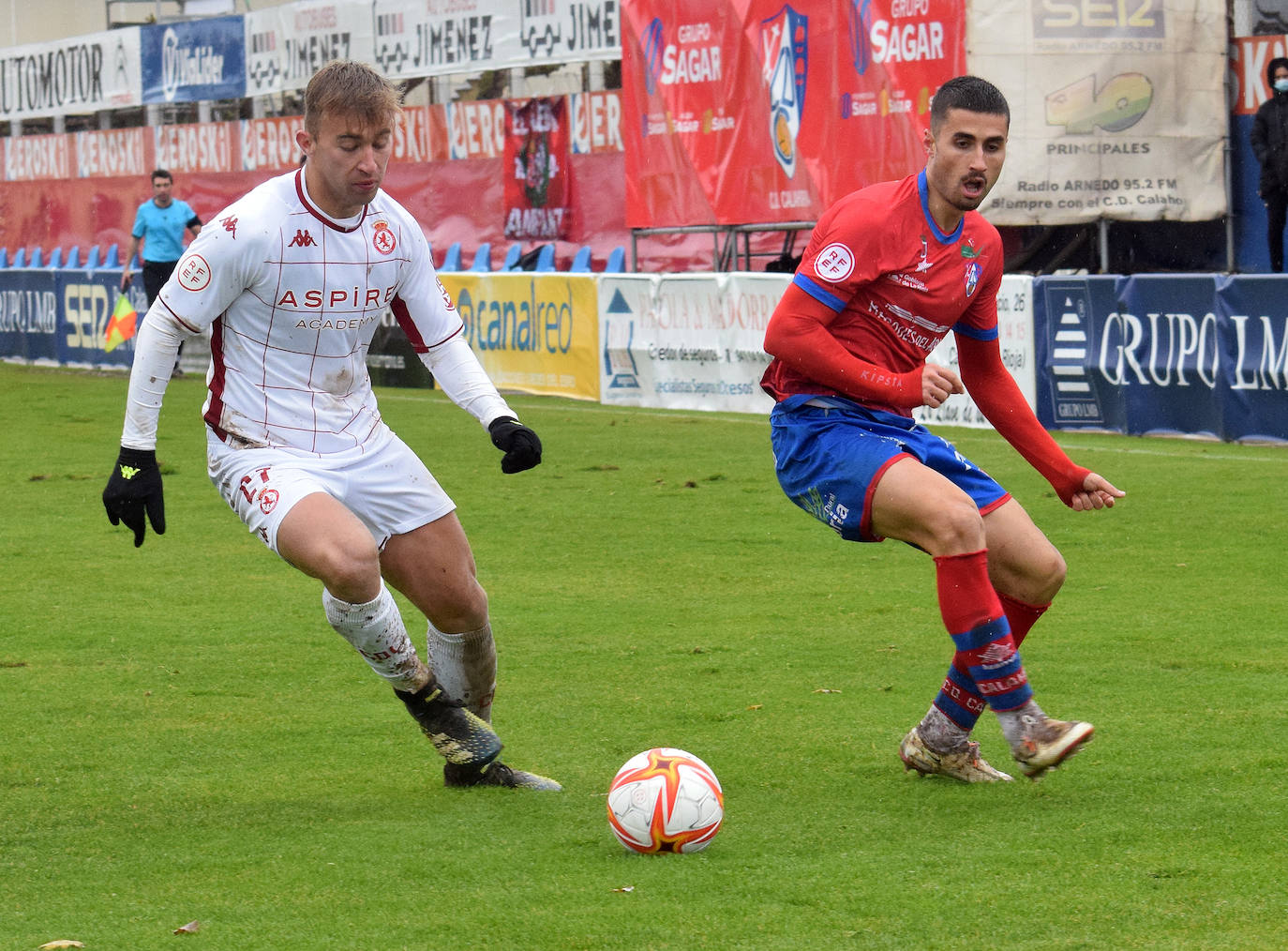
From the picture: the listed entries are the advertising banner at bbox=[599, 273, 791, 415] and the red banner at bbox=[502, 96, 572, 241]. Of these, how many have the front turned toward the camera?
2

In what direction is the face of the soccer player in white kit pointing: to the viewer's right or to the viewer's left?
to the viewer's right

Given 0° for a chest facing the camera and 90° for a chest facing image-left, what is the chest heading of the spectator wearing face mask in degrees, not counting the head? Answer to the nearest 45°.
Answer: approximately 0°

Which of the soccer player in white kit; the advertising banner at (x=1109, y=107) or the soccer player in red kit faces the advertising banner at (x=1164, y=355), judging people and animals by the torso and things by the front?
the advertising banner at (x=1109, y=107)

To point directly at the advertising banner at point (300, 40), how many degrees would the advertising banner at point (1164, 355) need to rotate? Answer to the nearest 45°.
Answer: approximately 135° to its right

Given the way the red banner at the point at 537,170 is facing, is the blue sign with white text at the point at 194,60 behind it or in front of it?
behind

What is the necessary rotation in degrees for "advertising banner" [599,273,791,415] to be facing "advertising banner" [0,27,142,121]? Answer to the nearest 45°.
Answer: approximately 135° to its right

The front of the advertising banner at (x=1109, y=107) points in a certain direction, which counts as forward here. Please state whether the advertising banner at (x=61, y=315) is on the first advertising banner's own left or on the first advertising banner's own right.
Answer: on the first advertising banner's own right

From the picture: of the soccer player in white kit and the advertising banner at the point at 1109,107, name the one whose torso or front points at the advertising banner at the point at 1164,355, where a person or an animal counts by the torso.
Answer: the advertising banner at the point at 1109,107
